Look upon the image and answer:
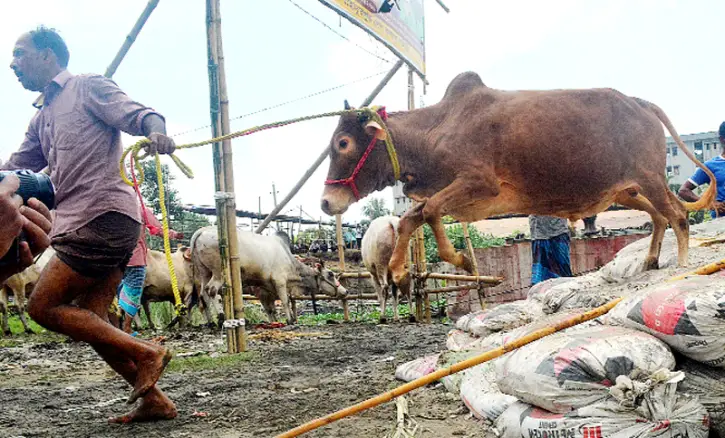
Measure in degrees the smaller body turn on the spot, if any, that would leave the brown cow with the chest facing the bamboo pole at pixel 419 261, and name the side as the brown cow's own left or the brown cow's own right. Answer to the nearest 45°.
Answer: approximately 90° to the brown cow's own right

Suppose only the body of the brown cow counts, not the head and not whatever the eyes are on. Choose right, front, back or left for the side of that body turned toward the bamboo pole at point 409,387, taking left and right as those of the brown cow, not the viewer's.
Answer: left

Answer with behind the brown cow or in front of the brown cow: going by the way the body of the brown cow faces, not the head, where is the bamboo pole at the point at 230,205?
in front

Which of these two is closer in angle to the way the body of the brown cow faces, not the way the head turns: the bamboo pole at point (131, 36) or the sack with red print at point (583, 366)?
the bamboo pole

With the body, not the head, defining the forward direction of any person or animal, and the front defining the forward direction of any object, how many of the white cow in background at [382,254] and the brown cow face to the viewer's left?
1

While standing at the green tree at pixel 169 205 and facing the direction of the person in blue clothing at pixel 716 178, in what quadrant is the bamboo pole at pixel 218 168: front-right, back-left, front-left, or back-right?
front-right

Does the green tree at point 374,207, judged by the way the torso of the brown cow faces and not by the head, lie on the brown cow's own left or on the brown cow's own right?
on the brown cow's own right

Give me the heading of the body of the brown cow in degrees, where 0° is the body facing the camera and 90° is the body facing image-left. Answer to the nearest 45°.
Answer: approximately 90°
